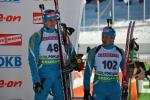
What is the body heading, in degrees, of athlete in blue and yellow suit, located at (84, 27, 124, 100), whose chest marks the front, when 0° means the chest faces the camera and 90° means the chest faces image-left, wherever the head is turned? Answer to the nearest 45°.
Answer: approximately 0°

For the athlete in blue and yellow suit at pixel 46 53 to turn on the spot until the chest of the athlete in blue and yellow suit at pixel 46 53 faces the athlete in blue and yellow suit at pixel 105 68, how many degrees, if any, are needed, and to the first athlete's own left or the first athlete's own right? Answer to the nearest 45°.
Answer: approximately 45° to the first athlete's own left

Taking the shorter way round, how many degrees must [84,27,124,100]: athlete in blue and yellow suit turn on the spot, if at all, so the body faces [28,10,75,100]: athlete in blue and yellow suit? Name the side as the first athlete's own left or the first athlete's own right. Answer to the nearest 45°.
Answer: approximately 90° to the first athlete's own right

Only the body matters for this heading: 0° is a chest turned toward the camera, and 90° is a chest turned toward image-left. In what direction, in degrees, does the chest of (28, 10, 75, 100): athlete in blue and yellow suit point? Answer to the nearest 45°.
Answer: approximately 315°
